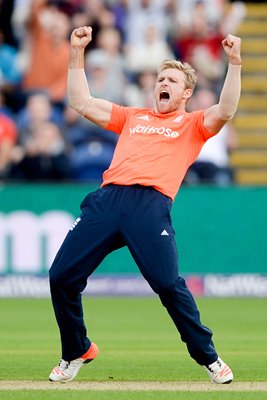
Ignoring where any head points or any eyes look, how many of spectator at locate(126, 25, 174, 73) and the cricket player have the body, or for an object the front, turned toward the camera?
2

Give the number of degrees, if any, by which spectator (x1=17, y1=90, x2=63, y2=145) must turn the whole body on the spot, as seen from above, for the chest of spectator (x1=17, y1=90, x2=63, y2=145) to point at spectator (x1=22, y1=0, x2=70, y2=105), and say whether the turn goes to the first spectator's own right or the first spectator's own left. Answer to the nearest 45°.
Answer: approximately 180°

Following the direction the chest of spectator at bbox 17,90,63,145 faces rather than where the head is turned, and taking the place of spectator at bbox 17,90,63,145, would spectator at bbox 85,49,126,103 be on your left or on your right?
on your left

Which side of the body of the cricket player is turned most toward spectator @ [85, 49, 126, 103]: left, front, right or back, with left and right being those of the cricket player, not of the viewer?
back

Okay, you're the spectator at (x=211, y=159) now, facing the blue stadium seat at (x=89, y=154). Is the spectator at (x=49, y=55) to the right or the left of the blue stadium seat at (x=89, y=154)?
right

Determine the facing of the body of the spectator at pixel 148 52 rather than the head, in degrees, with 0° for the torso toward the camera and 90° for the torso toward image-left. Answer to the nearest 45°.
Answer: approximately 0°

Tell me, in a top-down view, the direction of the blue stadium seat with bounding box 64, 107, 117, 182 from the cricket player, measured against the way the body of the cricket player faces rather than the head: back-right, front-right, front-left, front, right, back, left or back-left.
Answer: back

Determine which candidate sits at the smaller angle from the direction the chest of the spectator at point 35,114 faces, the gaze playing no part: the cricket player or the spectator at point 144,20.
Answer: the cricket player
